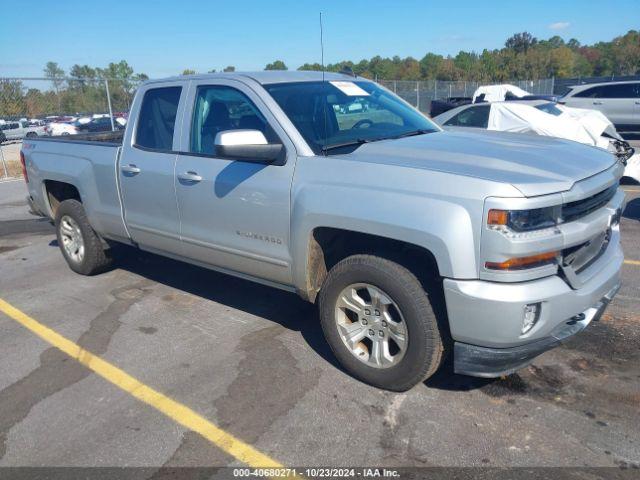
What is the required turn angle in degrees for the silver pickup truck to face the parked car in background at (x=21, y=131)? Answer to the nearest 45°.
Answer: approximately 180°

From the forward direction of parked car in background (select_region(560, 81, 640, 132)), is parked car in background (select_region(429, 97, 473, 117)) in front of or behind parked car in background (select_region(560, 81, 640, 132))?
behind

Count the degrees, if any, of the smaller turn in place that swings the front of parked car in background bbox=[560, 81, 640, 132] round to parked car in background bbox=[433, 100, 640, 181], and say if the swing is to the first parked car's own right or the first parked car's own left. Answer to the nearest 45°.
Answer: approximately 90° to the first parked car's own right

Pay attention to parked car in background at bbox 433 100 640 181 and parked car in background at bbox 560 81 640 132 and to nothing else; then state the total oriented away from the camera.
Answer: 0

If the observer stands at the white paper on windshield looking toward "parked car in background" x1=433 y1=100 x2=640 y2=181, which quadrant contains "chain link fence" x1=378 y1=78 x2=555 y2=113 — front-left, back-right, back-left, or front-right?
front-left

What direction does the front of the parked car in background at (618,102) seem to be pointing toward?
to the viewer's right

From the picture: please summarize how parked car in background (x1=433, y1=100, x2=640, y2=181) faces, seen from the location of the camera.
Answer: facing the viewer and to the right of the viewer
